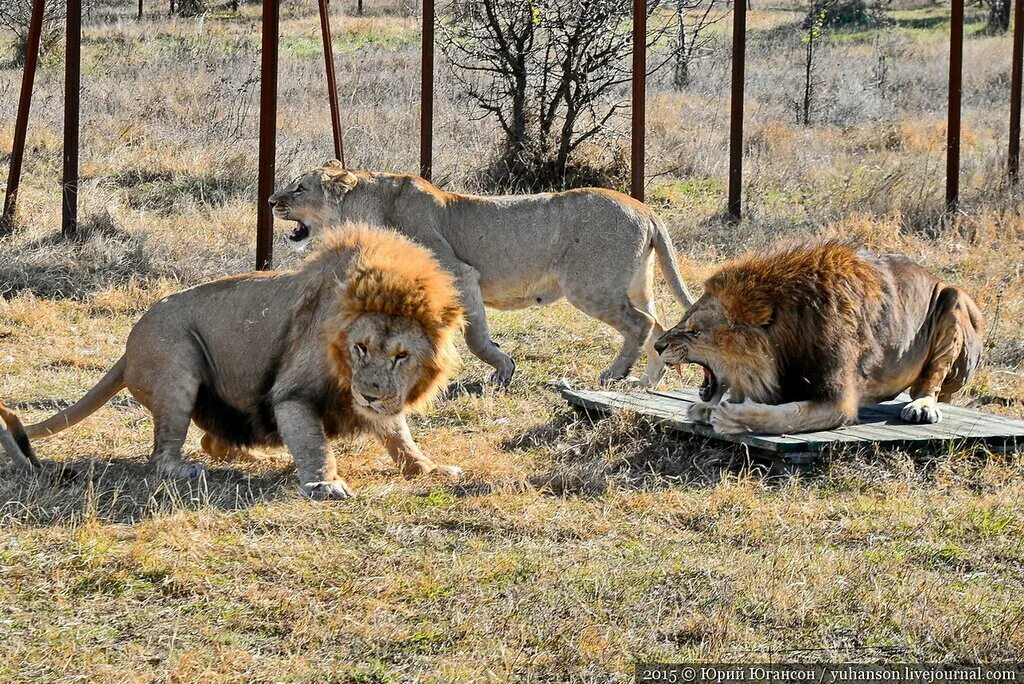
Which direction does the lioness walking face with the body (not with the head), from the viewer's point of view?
to the viewer's left

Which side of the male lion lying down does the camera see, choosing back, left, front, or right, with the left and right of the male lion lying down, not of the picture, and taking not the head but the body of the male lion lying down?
left

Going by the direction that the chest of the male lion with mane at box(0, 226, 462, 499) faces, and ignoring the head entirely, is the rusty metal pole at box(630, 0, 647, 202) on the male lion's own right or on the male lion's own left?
on the male lion's own left

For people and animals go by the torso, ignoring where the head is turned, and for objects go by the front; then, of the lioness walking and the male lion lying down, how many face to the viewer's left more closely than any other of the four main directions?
2

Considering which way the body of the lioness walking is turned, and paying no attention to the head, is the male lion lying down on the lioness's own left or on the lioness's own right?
on the lioness's own left

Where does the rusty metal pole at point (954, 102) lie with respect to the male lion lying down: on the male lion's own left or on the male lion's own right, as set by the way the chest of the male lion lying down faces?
on the male lion's own right

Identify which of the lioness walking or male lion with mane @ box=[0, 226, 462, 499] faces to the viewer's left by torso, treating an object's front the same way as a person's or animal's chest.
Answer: the lioness walking

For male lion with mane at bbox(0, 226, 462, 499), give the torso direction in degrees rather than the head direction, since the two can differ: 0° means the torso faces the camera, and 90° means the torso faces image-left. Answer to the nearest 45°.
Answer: approximately 315°

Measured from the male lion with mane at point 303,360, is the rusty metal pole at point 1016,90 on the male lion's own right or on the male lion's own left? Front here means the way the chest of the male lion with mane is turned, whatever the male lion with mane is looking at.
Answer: on the male lion's own left
